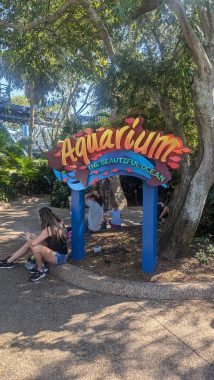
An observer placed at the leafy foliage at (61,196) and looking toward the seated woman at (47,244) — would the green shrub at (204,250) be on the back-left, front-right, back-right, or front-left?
front-left

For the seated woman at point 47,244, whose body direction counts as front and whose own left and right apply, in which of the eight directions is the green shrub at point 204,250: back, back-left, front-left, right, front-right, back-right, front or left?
back

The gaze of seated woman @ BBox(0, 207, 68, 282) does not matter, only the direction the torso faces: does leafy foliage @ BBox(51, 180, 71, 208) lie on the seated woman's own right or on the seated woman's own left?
on the seated woman's own right

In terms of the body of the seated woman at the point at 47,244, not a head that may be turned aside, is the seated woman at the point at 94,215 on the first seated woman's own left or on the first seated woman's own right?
on the first seated woman's own right

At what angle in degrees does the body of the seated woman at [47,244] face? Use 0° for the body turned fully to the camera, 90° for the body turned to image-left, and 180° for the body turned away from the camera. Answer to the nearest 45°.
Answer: approximately 90°

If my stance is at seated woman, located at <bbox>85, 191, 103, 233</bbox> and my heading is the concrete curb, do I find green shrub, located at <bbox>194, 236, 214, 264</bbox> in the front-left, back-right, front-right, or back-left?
front-left

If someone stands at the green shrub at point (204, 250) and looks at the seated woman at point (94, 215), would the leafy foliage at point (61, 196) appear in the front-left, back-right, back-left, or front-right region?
front-right
